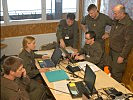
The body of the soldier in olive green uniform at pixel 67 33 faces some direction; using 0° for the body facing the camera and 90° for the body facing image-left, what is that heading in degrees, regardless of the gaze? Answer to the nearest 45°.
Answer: approximately 0°

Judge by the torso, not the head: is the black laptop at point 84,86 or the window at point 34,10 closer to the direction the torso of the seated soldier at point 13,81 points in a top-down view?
the black laptop

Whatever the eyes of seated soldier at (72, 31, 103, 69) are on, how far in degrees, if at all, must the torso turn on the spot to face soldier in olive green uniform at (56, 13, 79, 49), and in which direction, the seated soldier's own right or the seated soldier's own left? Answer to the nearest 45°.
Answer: approximately 45° to the seated soldier's own right

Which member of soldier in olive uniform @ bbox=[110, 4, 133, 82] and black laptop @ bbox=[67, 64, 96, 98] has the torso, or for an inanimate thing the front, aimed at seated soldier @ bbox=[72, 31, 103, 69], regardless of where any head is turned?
the soldier in olive uniform

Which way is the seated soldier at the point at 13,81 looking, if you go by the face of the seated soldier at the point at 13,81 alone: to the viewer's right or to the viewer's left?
to the viewer's right

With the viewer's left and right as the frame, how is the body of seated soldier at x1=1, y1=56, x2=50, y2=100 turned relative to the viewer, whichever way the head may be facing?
facing to the right of the viewer

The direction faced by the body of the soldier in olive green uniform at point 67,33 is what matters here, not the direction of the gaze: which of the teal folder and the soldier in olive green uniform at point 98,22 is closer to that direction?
the teal folder

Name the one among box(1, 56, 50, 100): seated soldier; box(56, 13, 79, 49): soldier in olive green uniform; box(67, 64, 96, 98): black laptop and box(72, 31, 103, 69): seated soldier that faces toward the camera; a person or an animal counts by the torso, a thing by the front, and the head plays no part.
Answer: the soldier in olive green uniform

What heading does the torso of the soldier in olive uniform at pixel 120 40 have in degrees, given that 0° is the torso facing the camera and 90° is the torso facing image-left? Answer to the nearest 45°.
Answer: approximately 45°

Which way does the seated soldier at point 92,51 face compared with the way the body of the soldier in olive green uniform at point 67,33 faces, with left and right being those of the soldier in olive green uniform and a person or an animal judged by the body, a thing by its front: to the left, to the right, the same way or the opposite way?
to the right
